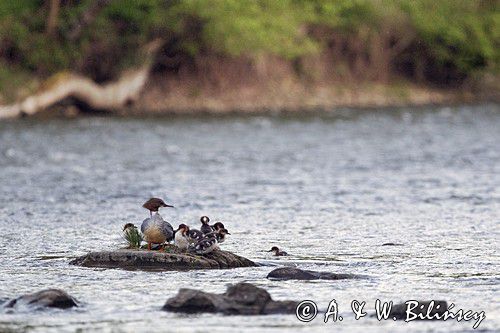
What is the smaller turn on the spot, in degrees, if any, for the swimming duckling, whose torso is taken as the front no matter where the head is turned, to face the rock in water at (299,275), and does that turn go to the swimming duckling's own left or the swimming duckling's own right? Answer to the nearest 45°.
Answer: approximately 90° to the swimming duckling's own left

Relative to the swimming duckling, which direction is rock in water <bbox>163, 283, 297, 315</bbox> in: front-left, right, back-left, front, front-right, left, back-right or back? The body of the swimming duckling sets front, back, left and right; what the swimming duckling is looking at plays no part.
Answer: left

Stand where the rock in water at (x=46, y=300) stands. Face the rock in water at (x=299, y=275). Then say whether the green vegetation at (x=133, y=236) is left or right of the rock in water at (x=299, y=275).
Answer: left

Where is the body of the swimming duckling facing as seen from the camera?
to the viewer's left
